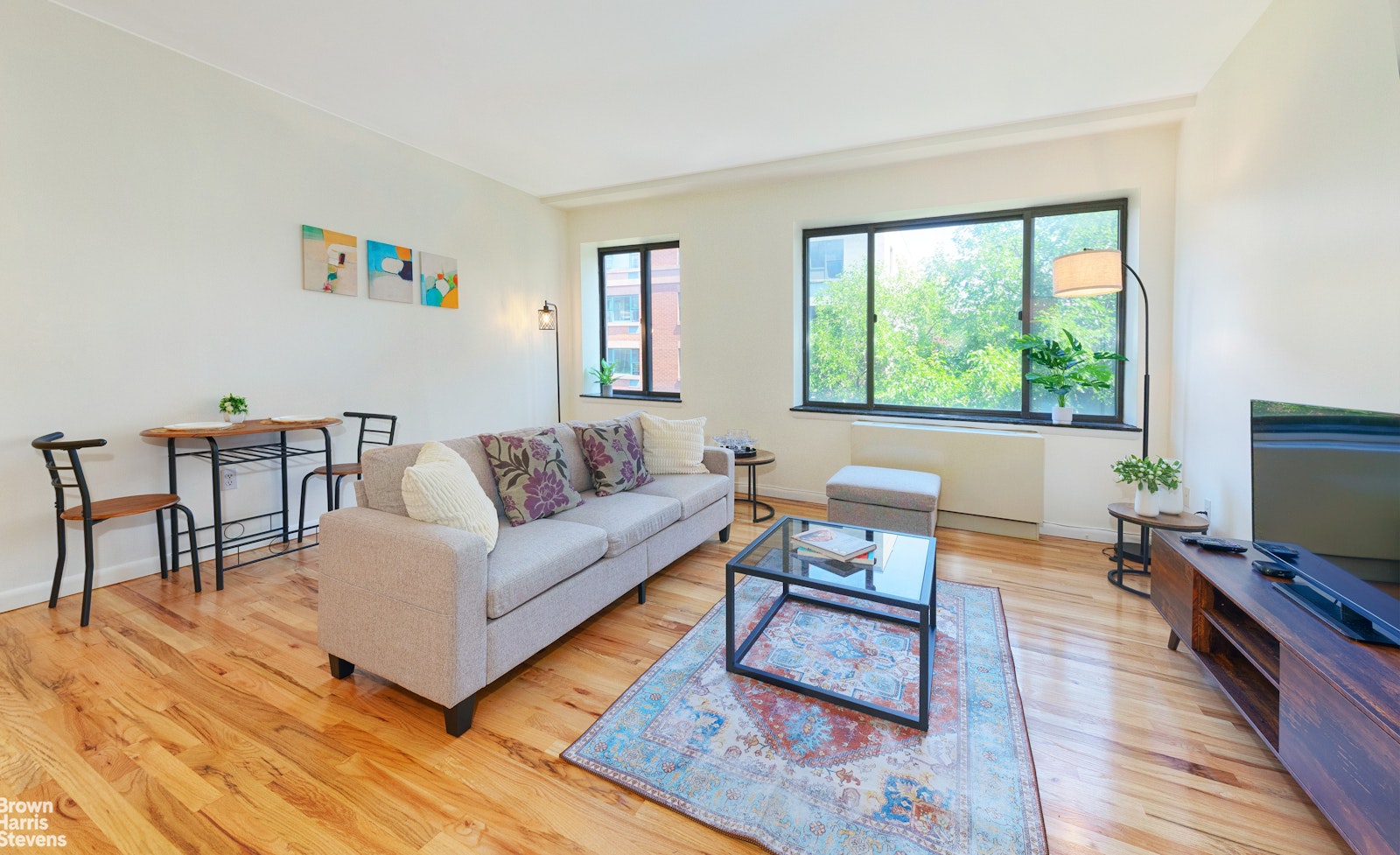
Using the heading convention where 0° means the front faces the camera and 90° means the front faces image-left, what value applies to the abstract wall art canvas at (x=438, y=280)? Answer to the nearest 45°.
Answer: approximately 315°

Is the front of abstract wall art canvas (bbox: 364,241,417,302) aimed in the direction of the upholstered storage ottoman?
yes

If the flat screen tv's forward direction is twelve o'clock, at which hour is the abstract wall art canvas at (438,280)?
The abstract wall art canvas is roughly at 1 o'clock from the flat screen tv.

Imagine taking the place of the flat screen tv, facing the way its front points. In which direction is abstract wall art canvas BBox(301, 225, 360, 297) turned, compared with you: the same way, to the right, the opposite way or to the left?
the opposite way

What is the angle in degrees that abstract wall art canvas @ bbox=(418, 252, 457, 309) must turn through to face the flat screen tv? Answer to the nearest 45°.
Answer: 0° — it already faces it

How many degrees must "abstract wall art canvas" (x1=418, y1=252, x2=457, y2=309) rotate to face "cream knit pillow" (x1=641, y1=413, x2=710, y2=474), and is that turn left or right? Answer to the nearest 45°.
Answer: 0° — it already faces it

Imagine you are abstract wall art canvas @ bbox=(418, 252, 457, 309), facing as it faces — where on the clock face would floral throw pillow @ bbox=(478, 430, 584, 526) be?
The floral throw pillow is roughly at 1 o'clock from the abstract wall art canvas.

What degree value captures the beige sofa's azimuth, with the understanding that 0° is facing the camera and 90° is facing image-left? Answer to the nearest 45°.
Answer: approximately 315°
